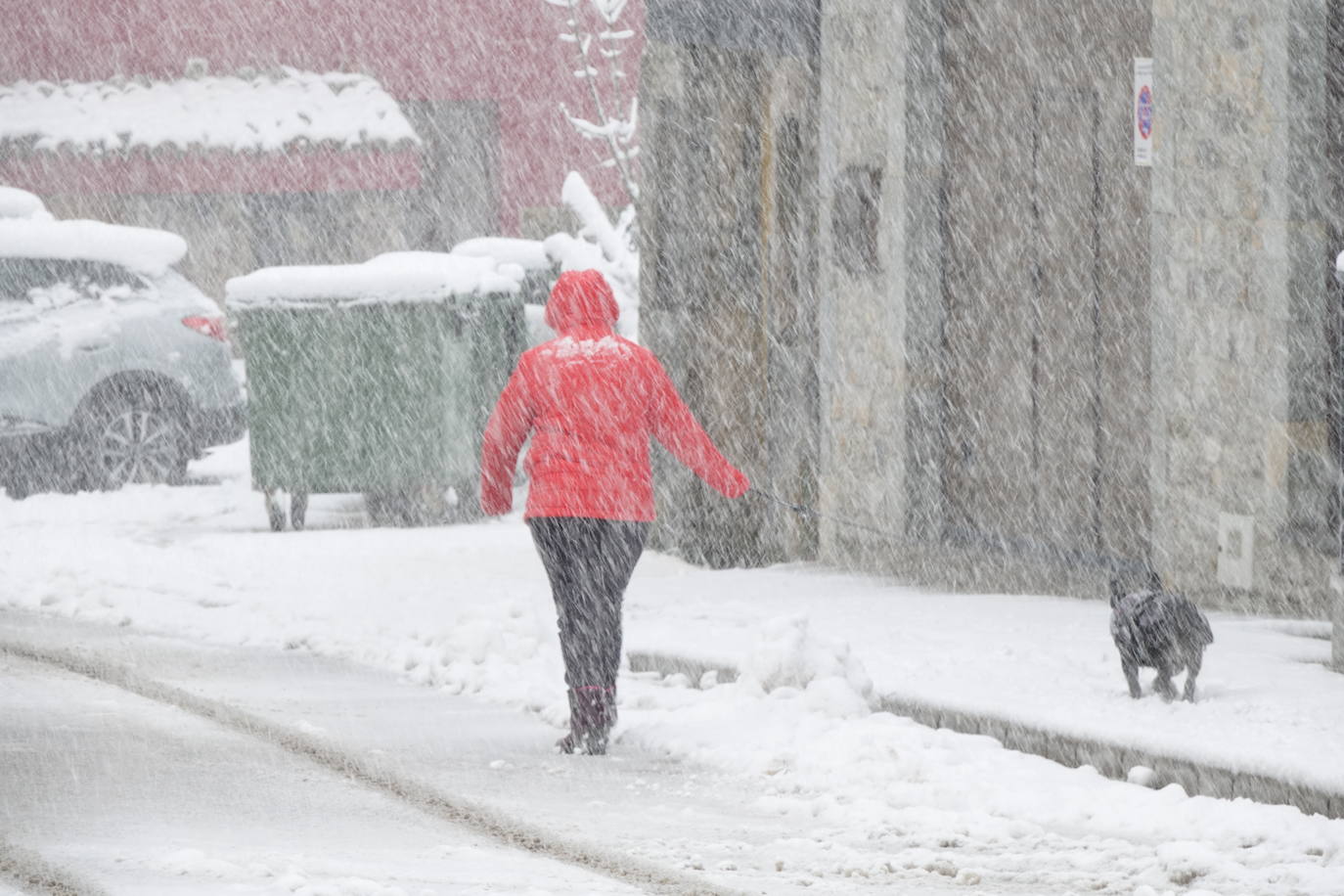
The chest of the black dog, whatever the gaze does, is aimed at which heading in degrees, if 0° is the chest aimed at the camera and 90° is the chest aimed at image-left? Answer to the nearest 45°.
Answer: approximately 45°

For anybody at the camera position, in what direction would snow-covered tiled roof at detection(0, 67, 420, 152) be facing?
facing the viewer

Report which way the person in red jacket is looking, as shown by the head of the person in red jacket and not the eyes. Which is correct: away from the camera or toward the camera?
away from the camera

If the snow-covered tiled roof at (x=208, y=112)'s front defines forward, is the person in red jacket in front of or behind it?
in front

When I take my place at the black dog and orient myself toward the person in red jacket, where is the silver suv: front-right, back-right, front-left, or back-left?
front-right

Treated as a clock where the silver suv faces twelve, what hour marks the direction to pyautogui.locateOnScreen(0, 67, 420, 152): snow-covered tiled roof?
The snow-covered tiled roof is roughly at 3 o'clock from the silver suv.

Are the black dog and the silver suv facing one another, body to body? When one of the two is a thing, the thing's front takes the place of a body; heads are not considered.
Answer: no

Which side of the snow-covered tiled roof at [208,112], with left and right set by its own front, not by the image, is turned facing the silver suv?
front

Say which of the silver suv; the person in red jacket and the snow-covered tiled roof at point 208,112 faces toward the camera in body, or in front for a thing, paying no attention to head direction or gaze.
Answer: the snow-covered tiled roof

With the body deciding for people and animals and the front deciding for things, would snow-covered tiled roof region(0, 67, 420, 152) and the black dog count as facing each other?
no

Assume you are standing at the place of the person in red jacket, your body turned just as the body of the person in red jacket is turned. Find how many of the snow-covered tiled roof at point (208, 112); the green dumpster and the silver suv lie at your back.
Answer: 0

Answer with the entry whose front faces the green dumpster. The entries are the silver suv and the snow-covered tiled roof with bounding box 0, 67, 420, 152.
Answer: the snow-covered tiled roof

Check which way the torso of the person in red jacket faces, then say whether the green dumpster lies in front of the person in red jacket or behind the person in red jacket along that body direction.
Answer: in front

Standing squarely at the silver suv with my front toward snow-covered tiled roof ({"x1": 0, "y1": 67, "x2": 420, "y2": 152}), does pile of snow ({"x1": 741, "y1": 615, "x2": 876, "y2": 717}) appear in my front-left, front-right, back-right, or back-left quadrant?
back-right

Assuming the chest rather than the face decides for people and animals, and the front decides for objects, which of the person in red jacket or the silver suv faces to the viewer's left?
the silver suv

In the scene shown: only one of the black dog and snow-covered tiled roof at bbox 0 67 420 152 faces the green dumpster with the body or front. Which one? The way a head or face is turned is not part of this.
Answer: the snow-covered tiled roof

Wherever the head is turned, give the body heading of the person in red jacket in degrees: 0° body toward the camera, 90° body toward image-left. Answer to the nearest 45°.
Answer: approximately 180°

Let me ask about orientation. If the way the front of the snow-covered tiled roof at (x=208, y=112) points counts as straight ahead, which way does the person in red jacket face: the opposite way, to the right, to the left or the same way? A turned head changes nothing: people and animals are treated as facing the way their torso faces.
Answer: the opposite way

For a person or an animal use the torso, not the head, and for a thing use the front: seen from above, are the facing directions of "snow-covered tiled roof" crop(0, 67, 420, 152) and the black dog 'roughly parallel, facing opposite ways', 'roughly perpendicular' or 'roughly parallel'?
roughly perpendicular

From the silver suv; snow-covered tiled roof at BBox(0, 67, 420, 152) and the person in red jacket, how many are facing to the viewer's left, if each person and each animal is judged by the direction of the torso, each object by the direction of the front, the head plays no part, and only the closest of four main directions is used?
1
